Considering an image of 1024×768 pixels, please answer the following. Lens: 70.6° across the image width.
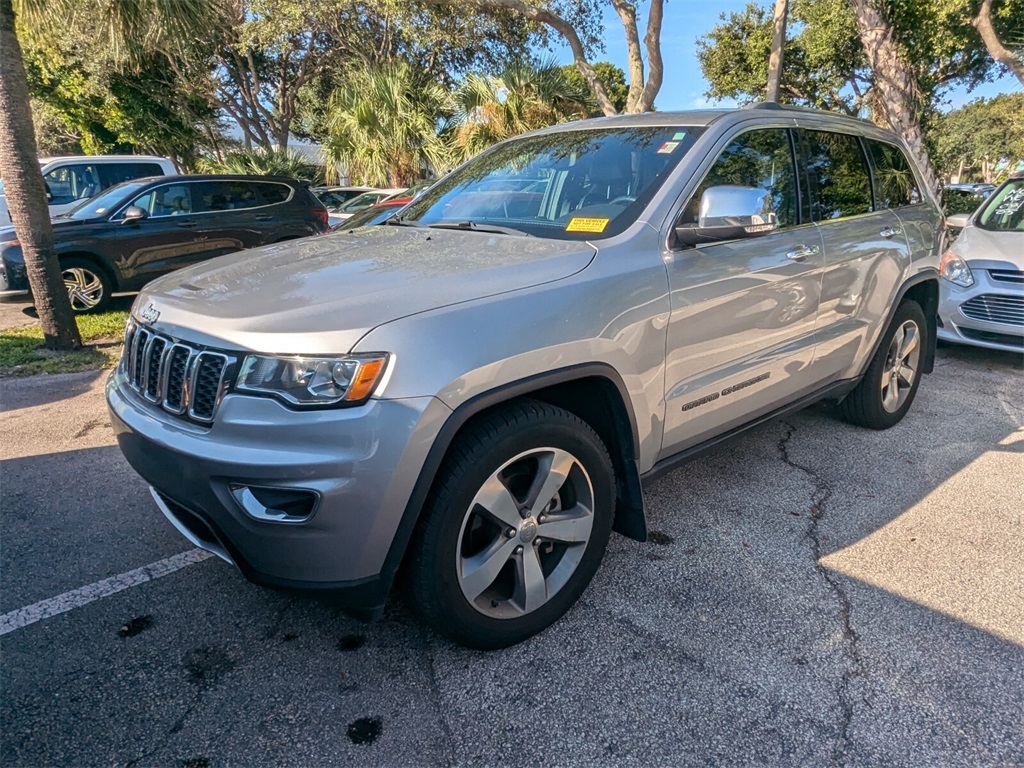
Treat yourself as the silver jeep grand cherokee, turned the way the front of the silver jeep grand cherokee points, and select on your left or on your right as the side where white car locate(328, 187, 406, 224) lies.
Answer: on your right

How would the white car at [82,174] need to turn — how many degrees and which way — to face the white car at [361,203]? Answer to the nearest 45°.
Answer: approximately 180°

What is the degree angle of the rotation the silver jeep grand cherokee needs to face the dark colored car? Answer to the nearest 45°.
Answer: approximately 90° to its right

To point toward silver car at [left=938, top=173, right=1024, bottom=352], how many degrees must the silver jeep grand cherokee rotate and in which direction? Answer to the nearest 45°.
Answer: approximately 180°

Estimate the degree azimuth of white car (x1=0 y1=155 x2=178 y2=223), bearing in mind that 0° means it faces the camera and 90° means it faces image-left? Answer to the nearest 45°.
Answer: approximately 90°
